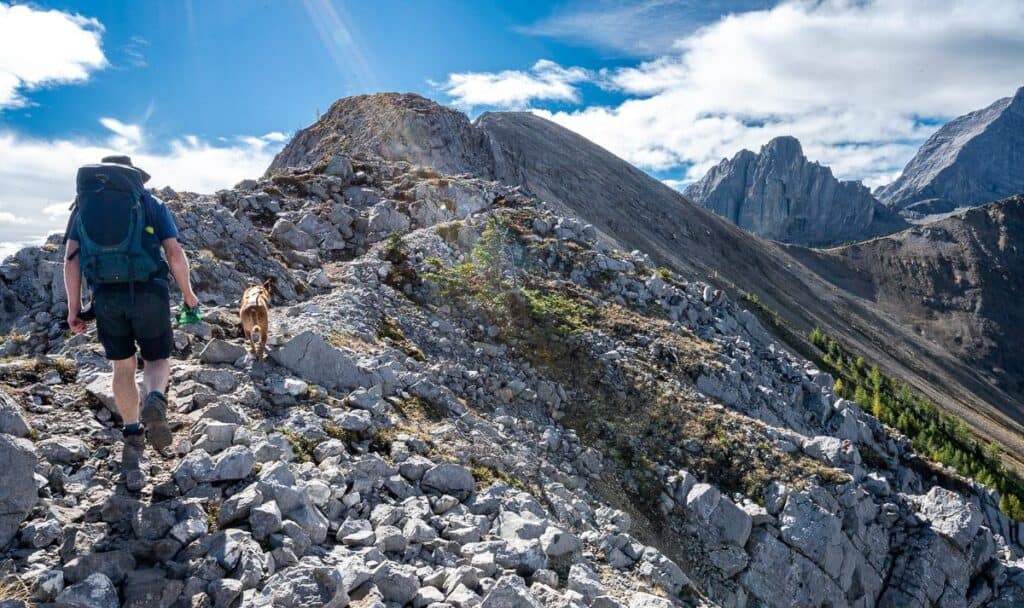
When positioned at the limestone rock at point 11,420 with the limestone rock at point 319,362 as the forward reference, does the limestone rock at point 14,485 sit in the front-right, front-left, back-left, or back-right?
back-right

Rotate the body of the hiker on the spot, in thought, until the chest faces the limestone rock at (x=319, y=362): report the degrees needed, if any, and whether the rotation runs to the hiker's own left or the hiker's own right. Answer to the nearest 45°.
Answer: approximately 45° to the hiker's own right

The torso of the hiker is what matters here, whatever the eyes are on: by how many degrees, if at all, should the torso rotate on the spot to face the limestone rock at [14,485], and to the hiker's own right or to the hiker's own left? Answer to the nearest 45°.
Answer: approximately 135° to the hiker's own left

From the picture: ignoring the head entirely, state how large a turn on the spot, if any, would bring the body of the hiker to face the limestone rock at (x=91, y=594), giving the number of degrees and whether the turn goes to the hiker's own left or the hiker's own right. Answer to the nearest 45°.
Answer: approximately 180°

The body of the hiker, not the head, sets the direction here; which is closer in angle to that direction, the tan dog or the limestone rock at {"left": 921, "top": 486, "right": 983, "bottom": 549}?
the tan dog

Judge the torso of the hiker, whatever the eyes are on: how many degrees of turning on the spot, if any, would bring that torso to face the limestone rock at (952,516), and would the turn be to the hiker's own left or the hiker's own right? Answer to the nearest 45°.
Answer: approximately 90° to the hiker's own right

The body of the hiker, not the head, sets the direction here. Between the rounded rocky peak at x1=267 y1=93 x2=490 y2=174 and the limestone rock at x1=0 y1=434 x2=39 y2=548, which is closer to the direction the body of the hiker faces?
the rounded rocky peak

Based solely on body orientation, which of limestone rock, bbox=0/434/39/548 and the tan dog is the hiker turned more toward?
the tan dog

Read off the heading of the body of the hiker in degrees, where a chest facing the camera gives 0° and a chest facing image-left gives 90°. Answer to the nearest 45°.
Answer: approximately 180°
